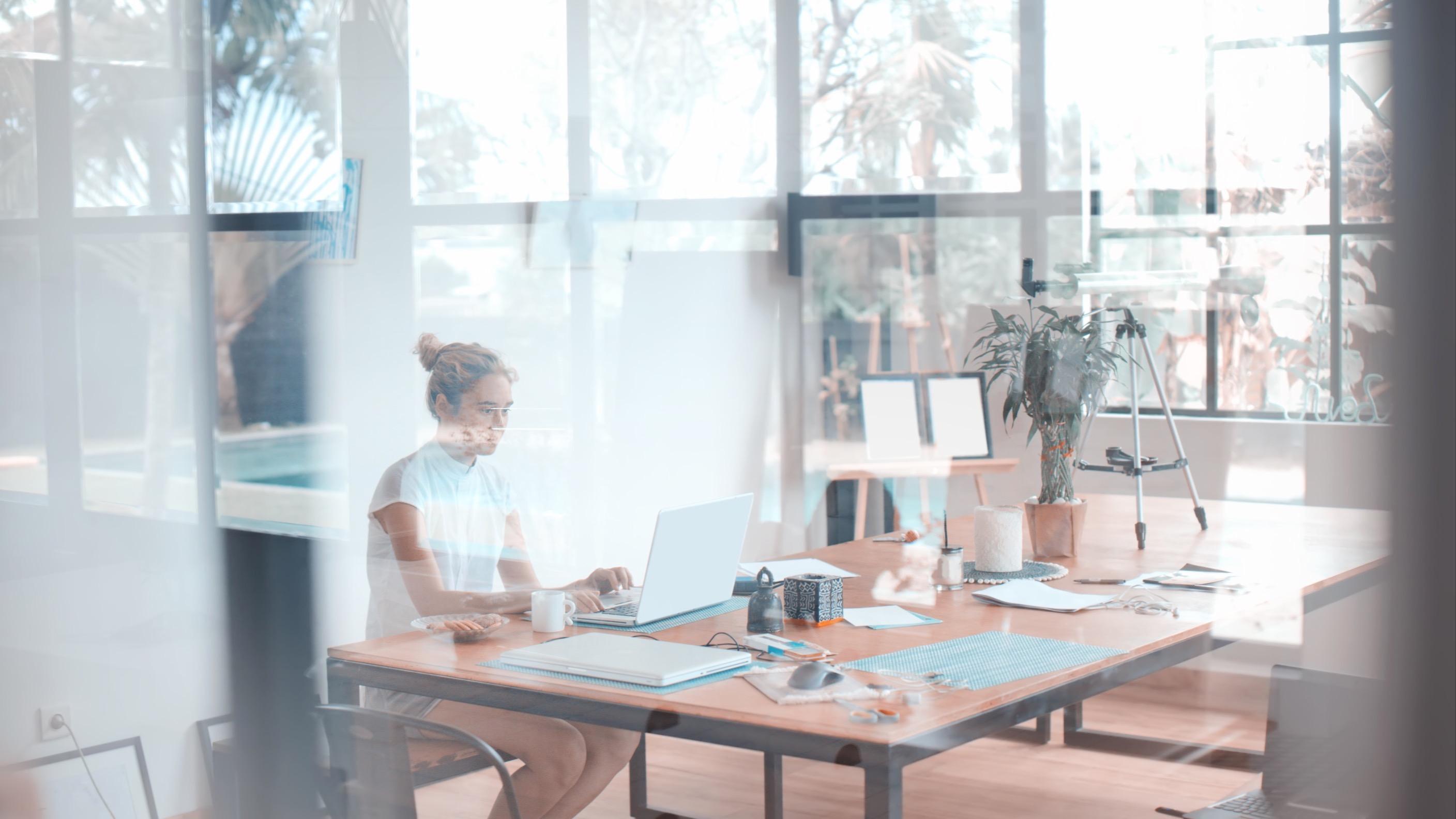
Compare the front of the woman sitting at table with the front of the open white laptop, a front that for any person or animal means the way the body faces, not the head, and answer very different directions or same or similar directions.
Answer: very different directions

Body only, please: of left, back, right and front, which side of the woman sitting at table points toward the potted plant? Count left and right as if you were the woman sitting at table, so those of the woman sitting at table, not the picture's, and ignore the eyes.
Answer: front

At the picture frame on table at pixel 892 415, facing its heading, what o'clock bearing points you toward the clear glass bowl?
The clear glass bowl is roughly at 2 o'clock from the picture frame on table.

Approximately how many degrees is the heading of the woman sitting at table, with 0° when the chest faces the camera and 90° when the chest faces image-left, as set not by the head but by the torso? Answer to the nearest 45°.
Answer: approximately 315°

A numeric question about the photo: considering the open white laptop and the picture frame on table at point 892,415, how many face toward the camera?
1

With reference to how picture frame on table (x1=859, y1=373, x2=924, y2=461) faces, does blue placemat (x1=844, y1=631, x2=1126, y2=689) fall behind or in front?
in front

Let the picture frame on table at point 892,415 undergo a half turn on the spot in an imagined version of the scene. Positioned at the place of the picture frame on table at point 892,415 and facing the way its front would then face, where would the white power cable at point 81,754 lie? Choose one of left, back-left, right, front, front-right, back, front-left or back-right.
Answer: left

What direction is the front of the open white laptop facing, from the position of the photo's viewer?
facing away from the viewer and to the left of the viewer

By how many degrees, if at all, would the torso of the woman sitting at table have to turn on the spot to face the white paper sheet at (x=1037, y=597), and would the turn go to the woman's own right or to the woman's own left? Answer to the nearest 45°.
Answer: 0° — they already face it
